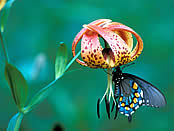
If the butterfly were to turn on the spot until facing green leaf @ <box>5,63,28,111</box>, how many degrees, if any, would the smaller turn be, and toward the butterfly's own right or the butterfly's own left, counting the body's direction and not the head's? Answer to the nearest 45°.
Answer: approximately 45° to the butterfly's own left

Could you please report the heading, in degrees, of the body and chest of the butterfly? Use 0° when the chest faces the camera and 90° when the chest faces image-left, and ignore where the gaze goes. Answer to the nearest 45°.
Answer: approximately 90°
